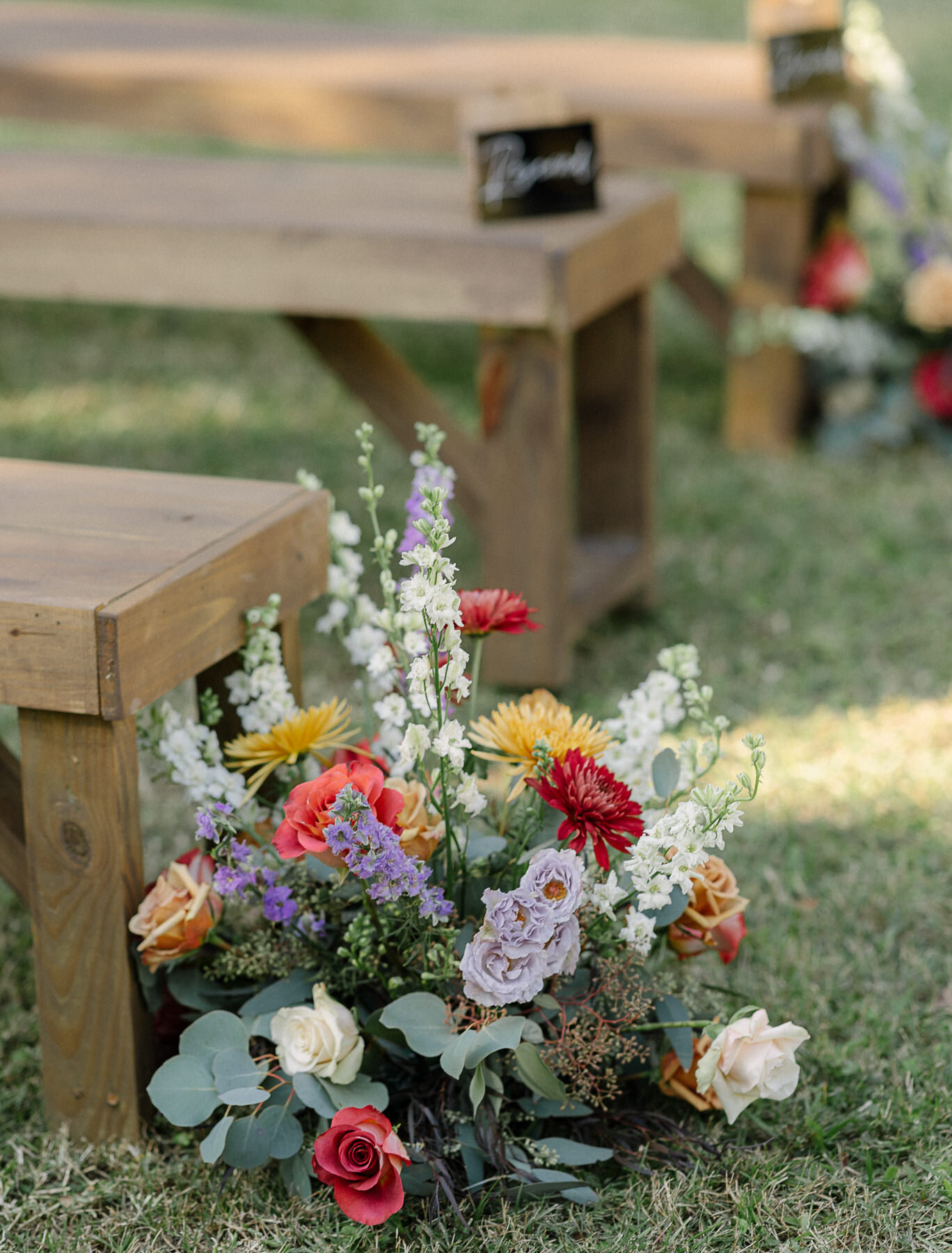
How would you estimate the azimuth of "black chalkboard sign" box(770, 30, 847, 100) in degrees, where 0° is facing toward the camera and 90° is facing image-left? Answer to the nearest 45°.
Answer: approximately 0°

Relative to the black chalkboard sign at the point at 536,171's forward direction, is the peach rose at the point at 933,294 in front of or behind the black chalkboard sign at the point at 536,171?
behind

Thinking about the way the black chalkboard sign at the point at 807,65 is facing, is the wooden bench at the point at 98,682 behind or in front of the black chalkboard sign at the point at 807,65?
in front

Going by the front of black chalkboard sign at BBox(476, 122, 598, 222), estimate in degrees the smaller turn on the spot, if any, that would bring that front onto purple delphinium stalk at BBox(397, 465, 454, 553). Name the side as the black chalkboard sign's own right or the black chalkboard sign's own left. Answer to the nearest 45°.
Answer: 0° — it already faces it

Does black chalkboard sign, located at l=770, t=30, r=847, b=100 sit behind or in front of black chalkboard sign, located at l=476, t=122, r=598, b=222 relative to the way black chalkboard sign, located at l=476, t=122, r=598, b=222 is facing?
behind

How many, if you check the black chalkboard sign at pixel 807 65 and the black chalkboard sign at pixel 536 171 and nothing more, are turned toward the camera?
2

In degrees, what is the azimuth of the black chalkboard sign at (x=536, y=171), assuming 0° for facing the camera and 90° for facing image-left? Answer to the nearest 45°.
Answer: approximately 0°
